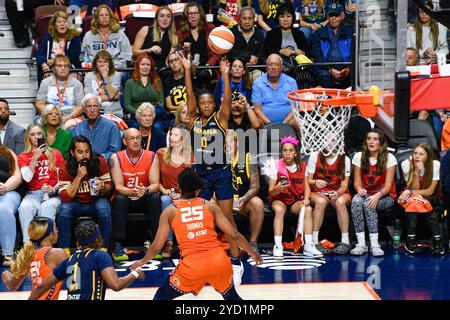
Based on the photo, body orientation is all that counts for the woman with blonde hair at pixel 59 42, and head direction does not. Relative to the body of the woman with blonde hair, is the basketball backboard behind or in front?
in front

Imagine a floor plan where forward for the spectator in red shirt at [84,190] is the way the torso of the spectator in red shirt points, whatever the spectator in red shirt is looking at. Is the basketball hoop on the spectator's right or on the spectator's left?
on the spectator's left

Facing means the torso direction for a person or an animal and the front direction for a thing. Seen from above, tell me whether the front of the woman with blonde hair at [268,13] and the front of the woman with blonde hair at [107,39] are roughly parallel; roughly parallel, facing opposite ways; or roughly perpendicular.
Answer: roughly parallel

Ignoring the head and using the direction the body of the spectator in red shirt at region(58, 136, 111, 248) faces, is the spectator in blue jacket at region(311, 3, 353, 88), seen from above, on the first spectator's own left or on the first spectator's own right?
on the first spectator's own left

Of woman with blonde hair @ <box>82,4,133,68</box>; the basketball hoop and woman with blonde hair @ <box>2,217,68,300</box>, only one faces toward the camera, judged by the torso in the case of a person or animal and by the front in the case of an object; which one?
woman with blonde hair @ <box>82,4,133,68</box>

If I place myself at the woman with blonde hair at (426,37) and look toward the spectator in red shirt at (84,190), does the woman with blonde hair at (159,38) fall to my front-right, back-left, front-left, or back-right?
front-right

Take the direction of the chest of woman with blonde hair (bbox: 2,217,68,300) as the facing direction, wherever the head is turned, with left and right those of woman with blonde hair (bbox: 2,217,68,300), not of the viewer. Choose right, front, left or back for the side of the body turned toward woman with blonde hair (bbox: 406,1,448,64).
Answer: front

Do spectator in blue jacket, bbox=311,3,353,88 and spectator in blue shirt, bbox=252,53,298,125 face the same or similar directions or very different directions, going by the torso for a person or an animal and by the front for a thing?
same or similar directions

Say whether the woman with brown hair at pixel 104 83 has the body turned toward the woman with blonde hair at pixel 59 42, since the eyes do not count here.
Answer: no

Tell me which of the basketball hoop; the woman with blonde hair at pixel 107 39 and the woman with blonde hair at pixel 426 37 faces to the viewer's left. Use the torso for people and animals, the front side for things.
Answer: the basketball hoop

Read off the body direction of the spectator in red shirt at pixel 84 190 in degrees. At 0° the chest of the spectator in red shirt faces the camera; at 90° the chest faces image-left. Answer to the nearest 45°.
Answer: approximately 0°

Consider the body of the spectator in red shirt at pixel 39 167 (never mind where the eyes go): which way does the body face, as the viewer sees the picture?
toward the camera

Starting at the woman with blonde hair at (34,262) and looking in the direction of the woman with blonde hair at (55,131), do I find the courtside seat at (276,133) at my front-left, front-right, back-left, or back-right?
front-right

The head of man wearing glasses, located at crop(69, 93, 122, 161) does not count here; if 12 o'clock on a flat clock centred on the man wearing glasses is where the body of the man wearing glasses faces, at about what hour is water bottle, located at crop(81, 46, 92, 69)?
The water bottle is roughly at 6 o'clock from the man wearing glasses.

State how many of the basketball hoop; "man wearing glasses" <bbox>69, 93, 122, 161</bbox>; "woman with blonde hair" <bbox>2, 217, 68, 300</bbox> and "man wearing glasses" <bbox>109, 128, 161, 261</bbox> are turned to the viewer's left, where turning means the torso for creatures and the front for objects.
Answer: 1

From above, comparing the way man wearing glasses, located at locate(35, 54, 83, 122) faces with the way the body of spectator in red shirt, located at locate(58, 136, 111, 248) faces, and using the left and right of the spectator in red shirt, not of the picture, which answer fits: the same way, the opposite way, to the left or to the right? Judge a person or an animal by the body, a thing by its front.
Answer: the same way

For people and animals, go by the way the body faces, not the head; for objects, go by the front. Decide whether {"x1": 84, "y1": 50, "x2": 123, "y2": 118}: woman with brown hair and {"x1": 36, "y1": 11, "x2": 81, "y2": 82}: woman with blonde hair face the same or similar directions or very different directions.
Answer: same or similar directions

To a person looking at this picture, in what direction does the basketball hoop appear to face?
facing to the left of the viewer
